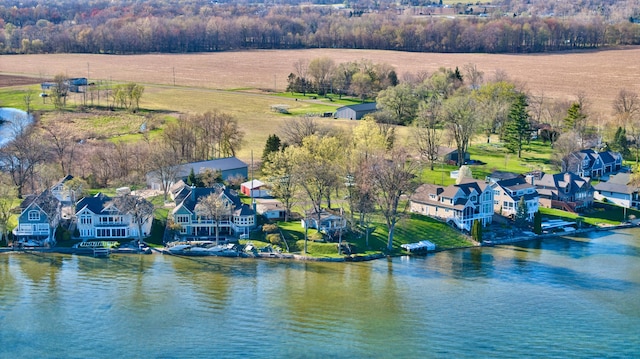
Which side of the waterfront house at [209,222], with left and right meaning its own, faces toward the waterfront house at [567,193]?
left

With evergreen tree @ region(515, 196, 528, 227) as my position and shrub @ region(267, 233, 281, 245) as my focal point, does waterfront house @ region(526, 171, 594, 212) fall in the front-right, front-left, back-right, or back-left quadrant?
back-right

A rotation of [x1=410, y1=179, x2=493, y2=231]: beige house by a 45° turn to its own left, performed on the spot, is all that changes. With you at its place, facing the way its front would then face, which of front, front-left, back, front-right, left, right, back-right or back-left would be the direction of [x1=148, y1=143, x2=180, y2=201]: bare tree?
back

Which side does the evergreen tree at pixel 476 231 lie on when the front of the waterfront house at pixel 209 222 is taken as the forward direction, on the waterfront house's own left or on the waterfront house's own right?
on the waterfront house's own left

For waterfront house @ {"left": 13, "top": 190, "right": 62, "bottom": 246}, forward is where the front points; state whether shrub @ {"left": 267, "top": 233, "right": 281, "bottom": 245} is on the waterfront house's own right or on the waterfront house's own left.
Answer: on the waterfront house's own left

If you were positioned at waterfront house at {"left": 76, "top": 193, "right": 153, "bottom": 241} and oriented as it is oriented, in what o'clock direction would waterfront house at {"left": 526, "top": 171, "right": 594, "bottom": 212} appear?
waterfront house at {"left": 526, "top": 171, "right": 594, "bottom": 212} is roughly at 9 o'clock from waterfront house at {"left": 76, "top": 193, "right": 153, "bottom": 241}.

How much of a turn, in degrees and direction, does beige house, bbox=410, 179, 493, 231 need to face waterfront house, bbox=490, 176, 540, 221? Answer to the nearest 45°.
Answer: approximately 90° to its left

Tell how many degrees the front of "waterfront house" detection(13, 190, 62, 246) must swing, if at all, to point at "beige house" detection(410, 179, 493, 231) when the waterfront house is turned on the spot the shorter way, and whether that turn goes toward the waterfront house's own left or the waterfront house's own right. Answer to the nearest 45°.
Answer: approximately 90° to the waterfront house's own left
